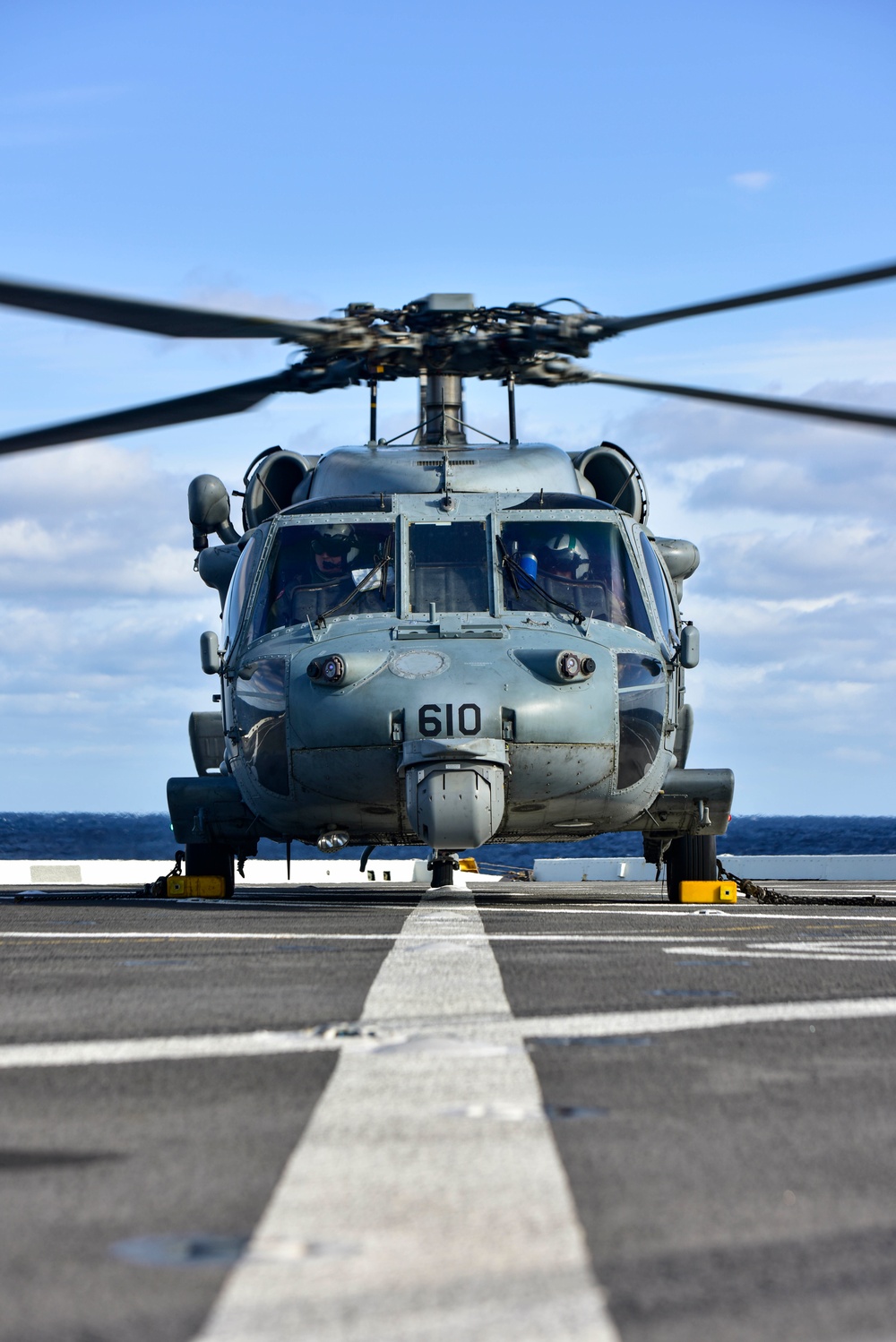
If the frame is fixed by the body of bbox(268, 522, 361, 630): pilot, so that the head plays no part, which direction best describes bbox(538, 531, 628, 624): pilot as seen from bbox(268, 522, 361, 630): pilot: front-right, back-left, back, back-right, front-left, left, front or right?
left

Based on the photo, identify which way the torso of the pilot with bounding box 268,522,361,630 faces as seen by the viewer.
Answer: toward the camera

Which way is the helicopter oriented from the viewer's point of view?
toward the camera

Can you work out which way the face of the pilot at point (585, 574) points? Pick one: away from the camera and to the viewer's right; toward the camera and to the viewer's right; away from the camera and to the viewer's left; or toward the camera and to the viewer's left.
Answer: toward the camera and to the viewer's left
